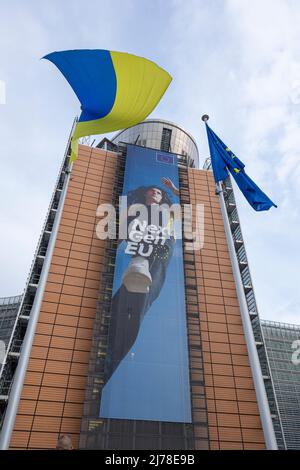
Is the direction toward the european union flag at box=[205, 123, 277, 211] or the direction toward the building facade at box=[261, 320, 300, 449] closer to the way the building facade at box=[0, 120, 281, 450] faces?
the european union flag

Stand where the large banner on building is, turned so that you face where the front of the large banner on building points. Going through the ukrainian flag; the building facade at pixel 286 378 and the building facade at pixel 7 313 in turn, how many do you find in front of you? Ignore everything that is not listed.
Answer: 1

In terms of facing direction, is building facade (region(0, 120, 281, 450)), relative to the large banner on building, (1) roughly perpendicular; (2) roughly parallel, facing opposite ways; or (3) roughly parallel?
roughly parallel

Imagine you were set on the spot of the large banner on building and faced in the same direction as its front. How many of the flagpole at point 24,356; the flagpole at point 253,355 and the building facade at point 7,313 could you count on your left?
1

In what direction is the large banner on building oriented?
toward the camera

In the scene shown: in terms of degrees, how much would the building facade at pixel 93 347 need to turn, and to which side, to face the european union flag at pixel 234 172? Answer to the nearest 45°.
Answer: approximately 45° to its left

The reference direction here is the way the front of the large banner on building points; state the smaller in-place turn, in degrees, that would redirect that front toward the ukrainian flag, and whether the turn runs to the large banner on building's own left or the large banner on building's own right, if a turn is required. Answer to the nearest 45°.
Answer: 0° — it already faces it

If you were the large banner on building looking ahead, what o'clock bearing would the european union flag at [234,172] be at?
The european union flag is roughly at 11 o'clock from the large banner on building.

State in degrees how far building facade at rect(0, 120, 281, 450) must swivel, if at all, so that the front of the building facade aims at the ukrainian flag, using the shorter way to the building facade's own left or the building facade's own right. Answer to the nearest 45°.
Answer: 0° — it already faces it

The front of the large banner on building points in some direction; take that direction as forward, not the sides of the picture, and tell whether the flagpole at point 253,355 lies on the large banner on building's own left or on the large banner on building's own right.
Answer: on the large banner on building's own left

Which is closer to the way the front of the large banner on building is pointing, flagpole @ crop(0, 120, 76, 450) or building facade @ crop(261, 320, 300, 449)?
the flagpole

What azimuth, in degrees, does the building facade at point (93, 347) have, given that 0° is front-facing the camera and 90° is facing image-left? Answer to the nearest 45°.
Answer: approximately 0°
